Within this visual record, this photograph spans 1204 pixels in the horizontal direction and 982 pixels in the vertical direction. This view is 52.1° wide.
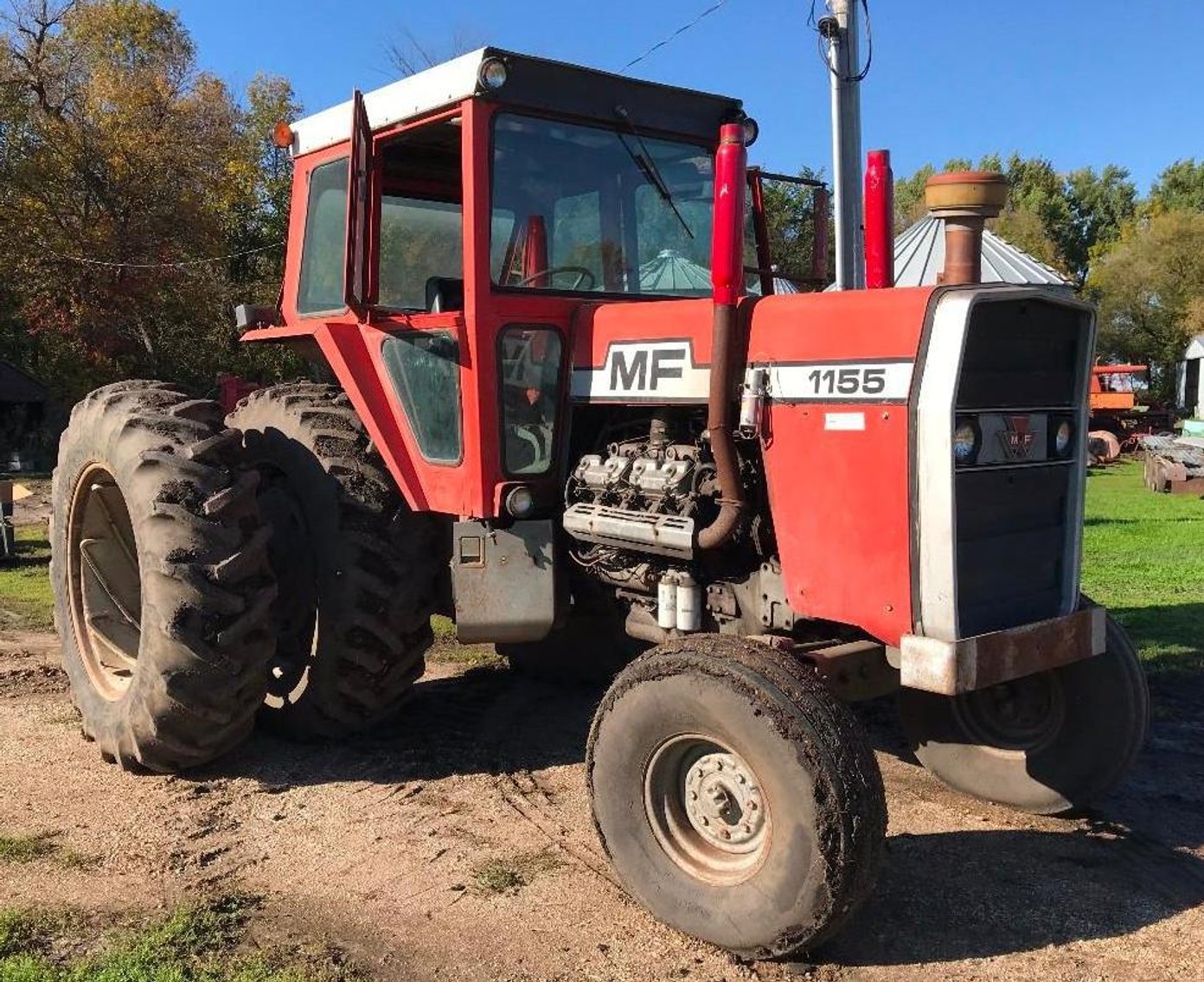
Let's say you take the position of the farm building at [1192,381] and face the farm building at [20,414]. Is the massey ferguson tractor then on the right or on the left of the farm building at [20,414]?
left

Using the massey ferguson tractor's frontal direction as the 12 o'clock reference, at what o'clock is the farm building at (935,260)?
The farm building is roughly at 8 o'clock from the massey ferguson tractor.

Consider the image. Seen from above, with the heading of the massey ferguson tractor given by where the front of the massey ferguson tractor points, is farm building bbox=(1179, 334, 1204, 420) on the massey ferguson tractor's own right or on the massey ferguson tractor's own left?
on the massey ferguson tractor's own left

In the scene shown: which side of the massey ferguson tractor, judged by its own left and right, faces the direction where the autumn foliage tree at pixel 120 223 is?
back

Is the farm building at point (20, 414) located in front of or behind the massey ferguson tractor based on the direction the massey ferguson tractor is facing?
behind

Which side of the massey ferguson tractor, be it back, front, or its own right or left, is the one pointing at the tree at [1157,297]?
left

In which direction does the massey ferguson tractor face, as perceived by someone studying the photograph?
facing the viewer and to the right of the viewer

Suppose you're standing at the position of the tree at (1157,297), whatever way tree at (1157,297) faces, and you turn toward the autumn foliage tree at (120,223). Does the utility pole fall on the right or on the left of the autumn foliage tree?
left

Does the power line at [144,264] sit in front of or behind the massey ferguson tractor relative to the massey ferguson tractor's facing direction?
behind

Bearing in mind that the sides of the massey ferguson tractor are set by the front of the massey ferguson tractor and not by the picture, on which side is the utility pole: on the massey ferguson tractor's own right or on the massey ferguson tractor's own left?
on the massey ferguson tractor's own left
